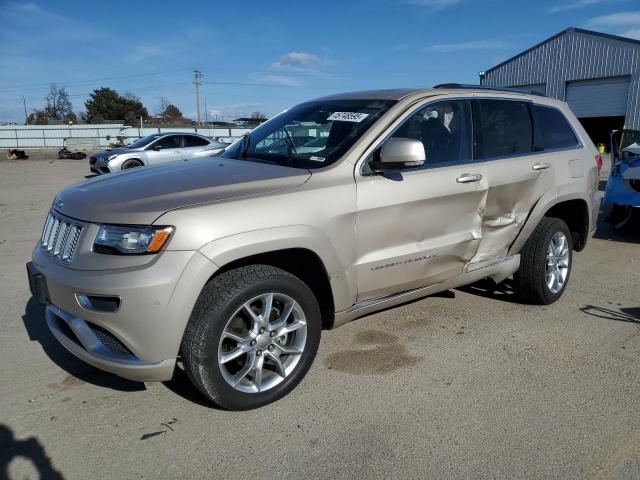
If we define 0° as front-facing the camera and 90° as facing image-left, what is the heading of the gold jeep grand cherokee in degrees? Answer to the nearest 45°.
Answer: approximately 45°

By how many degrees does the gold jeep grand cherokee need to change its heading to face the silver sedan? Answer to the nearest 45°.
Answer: approximately 135° to its right

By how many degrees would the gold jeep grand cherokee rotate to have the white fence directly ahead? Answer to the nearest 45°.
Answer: approximately 90° to its right

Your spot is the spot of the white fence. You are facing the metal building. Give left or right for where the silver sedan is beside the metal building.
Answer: right

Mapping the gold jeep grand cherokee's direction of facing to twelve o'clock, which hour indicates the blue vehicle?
The blue vehicle is roughly at 6 o'clock from the gold jeep grand cherokee.

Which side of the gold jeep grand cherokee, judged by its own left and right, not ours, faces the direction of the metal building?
back

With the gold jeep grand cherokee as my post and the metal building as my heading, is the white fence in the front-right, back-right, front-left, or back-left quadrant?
front-left
